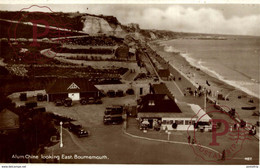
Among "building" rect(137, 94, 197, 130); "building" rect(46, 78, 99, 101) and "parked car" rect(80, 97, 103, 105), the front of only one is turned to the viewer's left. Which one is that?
the parked car

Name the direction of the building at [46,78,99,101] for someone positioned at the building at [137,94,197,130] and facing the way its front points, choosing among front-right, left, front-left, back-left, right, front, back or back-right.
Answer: right

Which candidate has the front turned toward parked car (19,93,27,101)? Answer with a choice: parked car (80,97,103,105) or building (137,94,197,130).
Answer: parked car (80,97,103,105)

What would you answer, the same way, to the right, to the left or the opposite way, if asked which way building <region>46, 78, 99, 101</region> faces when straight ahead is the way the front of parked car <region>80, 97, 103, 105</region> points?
to the left

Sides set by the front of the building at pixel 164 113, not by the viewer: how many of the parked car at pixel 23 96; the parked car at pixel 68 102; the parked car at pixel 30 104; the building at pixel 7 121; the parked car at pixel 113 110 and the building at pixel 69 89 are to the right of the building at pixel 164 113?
6

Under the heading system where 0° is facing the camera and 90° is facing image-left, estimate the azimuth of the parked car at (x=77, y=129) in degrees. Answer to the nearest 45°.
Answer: approximately 315°

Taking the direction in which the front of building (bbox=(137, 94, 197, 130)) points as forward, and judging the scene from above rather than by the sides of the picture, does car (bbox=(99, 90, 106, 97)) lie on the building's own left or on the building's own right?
on the building's own right

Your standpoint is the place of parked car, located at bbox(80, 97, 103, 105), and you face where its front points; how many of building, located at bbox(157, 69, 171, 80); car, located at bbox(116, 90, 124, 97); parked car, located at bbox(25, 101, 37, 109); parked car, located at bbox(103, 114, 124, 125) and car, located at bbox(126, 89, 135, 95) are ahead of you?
1

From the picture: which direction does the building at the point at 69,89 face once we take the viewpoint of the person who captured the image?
facing the viewer

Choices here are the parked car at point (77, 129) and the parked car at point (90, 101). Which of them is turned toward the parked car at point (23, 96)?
the parked car at point (90, 101)

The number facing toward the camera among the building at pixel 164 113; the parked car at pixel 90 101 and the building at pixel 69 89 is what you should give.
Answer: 2

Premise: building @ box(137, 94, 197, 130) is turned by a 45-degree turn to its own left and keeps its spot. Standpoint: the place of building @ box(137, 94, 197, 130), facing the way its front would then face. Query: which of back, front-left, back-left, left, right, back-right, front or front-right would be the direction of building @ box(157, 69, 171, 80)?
back-left

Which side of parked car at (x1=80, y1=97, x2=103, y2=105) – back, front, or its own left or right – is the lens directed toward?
left
